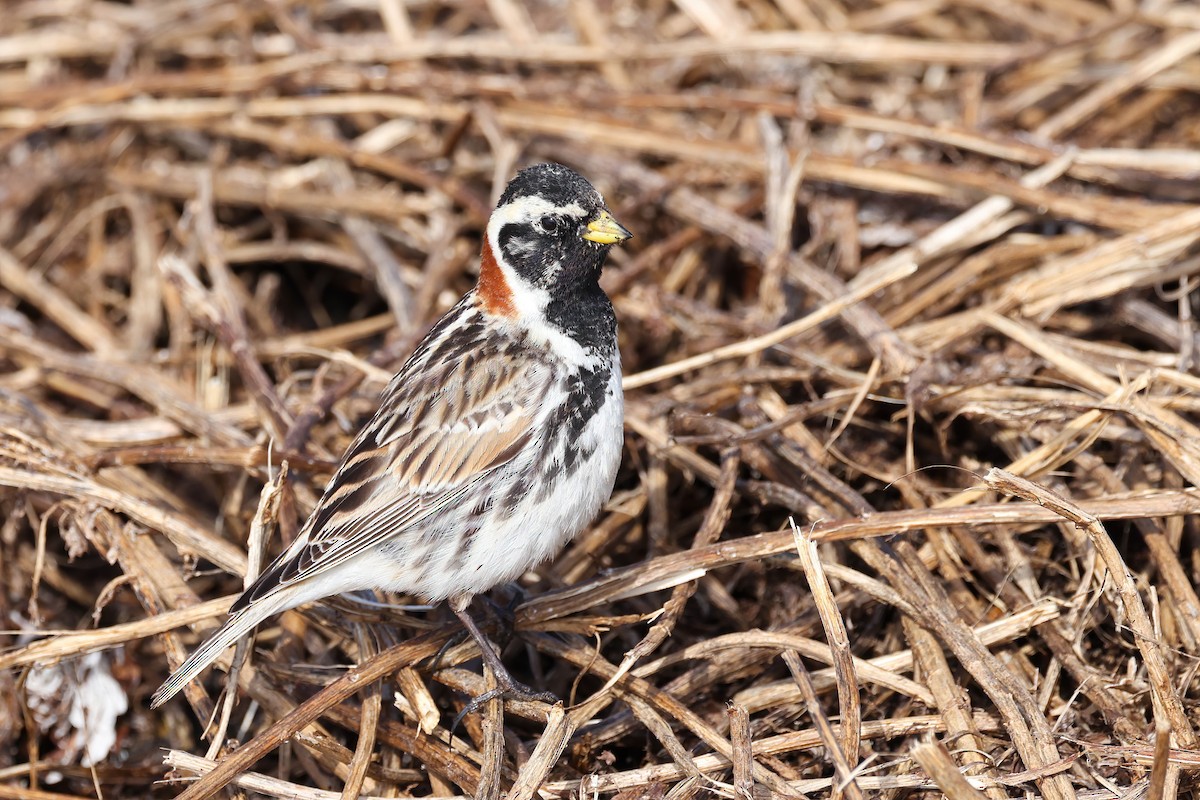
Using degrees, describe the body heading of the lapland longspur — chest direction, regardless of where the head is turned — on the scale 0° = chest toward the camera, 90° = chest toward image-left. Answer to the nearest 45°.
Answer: approximately 270°
